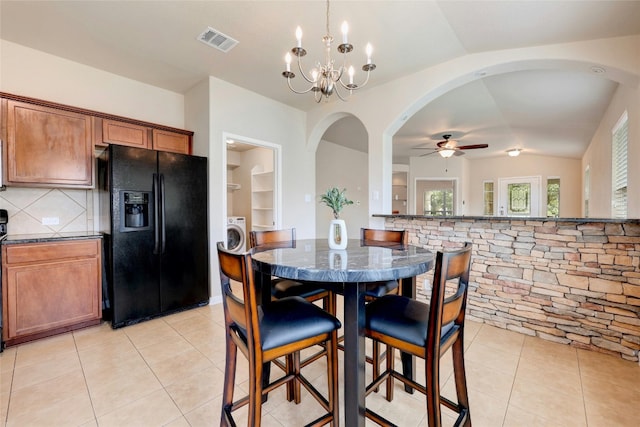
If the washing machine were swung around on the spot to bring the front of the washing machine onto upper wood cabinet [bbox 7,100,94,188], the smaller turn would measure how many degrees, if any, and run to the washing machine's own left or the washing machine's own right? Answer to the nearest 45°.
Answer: approximately 45° to the washing machine's own right

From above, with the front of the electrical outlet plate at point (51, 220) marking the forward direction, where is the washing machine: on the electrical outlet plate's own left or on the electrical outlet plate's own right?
on the electrical outlet plate's own left

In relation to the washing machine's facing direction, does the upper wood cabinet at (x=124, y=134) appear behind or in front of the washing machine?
in front

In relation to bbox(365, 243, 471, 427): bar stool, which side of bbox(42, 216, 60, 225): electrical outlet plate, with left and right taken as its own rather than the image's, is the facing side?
front

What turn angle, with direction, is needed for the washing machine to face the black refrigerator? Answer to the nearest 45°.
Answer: approximately 45° to its right

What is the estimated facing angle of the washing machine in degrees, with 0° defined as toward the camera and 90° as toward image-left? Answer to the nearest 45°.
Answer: approximately 0°

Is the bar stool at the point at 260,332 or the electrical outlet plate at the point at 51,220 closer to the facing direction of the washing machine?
the bar stool

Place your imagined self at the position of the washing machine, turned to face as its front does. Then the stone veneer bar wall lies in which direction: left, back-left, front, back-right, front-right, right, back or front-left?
front-left
